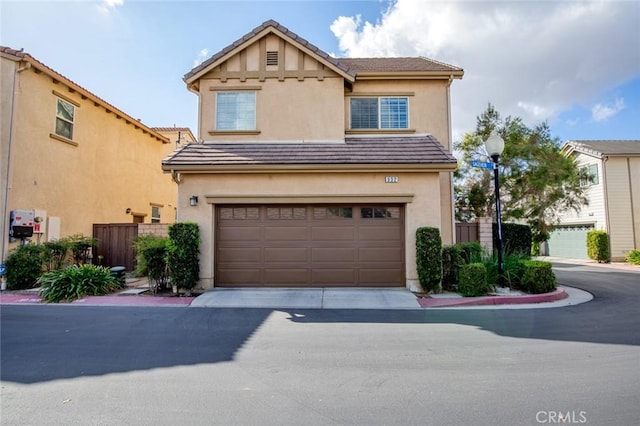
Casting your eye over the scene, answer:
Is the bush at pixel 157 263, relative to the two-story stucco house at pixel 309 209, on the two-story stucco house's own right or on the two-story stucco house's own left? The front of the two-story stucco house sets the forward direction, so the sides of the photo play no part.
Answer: on the two-story stucco house's own right

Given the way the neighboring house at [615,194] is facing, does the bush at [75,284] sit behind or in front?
in front

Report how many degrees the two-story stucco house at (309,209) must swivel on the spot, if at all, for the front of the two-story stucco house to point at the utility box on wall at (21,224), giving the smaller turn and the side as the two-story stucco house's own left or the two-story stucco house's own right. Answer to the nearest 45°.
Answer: approximately 90° to the two-story stucco house's own right

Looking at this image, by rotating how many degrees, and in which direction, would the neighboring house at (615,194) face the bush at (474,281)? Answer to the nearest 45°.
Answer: approximately 45° to its left

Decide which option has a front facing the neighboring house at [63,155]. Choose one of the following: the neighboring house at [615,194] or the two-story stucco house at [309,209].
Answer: the neighboring house at [615,194]

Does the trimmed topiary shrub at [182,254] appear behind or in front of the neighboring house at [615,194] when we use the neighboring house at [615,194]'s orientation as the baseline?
in front

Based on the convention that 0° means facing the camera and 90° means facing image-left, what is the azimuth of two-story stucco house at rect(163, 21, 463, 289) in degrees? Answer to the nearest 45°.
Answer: approximately 0°

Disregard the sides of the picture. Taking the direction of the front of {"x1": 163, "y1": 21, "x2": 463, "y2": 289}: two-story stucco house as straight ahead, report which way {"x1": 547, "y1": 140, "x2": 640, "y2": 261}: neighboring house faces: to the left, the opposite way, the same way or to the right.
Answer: to the right

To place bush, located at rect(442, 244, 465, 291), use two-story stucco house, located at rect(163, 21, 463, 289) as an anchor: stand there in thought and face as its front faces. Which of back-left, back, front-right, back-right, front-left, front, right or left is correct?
left

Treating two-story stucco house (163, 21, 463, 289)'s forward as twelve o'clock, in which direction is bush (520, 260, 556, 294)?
The bush is roughly at 9 o'clock from the two-story stucco house.

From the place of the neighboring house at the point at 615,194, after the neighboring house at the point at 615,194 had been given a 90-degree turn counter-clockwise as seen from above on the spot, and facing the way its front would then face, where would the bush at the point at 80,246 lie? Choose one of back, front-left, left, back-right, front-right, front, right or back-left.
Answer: right

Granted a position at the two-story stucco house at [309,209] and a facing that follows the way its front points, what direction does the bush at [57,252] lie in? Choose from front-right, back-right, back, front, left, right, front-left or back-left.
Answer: right

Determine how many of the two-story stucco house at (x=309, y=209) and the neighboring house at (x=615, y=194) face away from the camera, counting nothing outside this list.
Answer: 0

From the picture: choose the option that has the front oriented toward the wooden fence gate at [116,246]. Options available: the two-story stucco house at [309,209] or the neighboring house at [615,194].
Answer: the neighboring house
